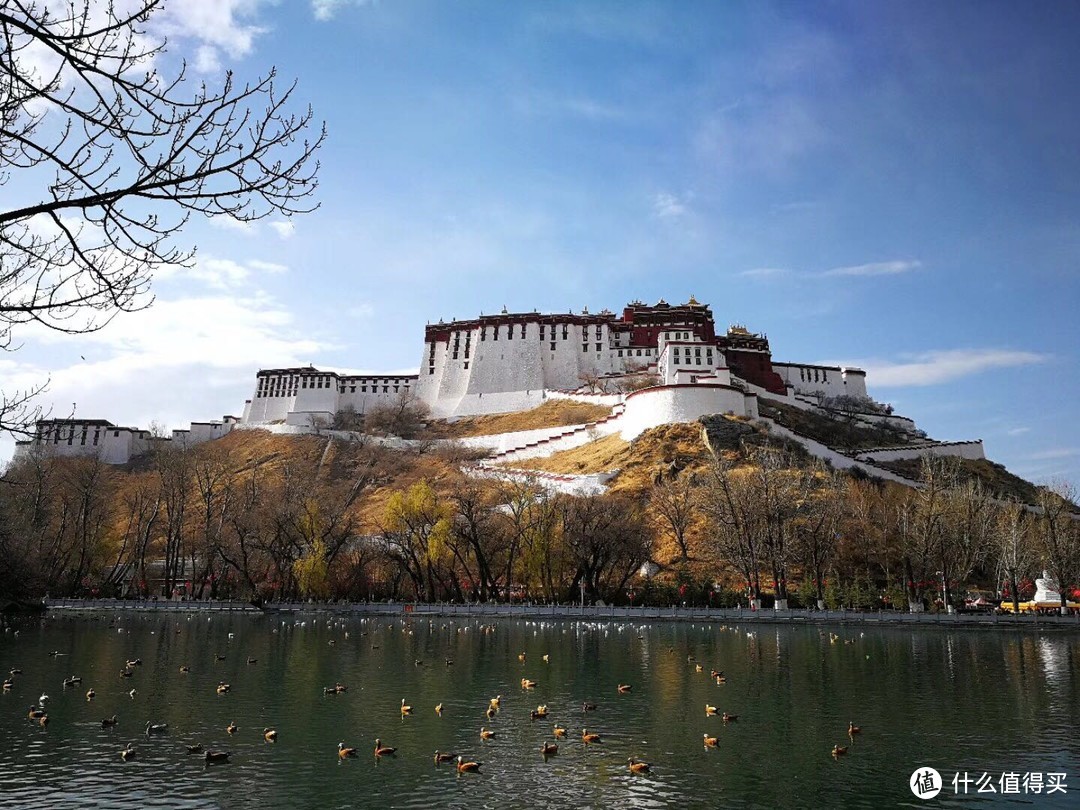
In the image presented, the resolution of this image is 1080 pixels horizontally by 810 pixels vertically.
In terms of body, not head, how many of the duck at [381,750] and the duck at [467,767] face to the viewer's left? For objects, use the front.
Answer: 2

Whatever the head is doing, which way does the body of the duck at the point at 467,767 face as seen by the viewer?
to the viewer's left

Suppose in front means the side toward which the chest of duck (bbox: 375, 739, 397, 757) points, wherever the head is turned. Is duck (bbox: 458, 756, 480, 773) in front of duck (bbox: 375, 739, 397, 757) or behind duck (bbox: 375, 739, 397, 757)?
behind

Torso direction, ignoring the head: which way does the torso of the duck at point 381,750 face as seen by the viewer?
to the viewer's left

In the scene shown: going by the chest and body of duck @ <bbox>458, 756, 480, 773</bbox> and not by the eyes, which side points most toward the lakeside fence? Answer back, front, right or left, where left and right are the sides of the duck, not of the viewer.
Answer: right

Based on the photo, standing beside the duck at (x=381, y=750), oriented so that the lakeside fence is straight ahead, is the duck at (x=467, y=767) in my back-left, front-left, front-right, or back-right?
back-right

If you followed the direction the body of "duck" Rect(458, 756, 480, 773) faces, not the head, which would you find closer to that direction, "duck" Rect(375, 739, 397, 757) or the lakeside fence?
the duck
